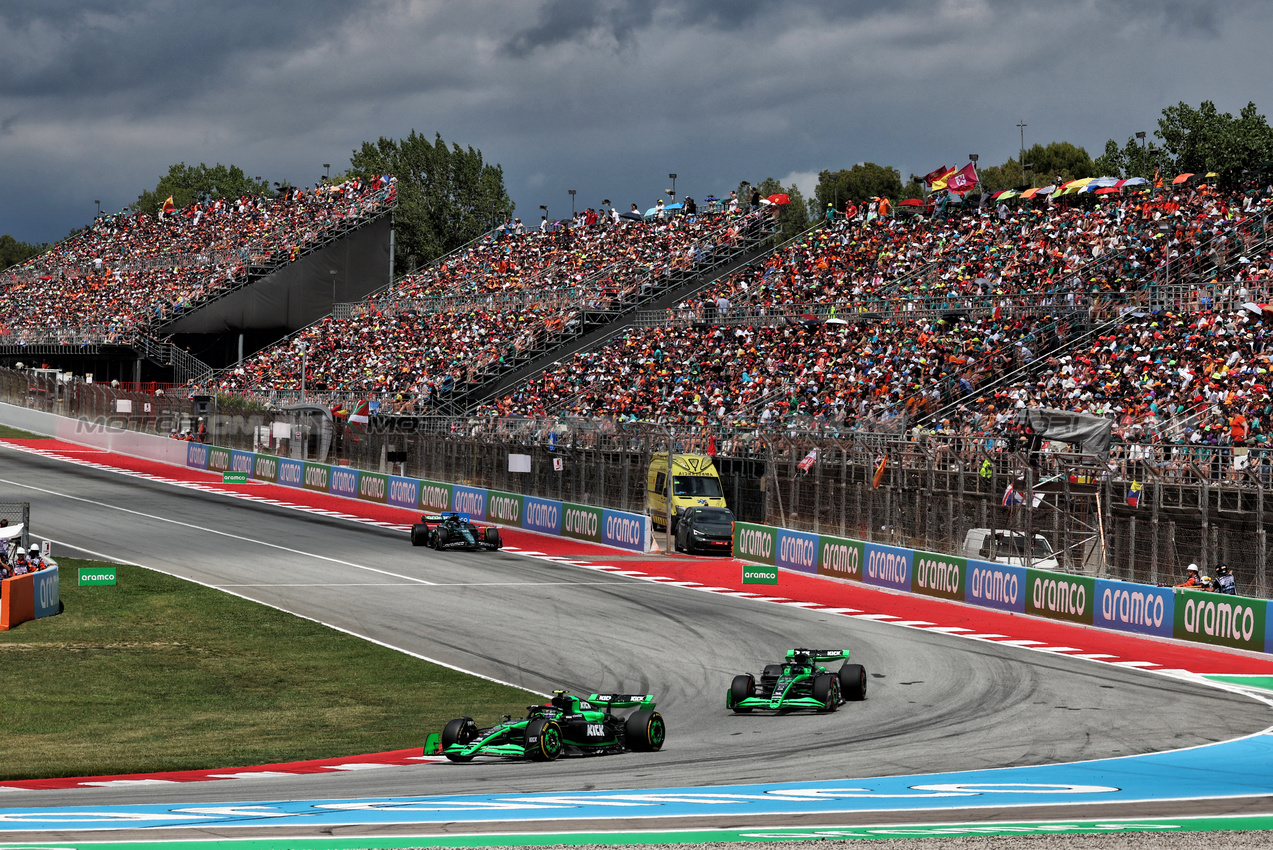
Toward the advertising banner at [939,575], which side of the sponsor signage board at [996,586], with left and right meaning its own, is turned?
right

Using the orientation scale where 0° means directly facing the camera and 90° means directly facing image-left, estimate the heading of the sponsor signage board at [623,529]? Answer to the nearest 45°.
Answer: approximately 45°

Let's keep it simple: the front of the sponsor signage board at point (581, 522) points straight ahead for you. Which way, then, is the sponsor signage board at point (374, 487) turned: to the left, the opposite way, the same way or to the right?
the same way

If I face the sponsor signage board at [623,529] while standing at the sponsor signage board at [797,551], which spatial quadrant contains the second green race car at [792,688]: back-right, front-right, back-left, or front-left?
back-left

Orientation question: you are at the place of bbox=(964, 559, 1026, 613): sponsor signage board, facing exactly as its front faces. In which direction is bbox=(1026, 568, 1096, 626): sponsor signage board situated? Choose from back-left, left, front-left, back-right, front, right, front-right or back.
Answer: left

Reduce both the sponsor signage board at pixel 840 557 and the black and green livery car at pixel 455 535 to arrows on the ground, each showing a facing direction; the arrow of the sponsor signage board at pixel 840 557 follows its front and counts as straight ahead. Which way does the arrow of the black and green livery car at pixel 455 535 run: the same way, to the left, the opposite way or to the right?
to the left

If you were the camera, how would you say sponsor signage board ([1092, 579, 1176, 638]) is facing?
facing the viewer and to the left of the viewer

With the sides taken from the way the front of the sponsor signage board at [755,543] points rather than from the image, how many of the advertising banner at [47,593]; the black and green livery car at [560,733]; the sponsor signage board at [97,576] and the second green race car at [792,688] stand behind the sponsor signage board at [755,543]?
0

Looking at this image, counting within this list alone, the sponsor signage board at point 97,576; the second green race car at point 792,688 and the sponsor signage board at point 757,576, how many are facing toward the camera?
3

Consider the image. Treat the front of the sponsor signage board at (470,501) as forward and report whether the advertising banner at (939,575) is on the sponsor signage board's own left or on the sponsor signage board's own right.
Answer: on the sponsor signage board's own left

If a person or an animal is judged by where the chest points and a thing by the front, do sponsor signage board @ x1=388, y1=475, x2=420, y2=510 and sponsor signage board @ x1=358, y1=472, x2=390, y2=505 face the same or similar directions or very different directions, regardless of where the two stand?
same or similar directions

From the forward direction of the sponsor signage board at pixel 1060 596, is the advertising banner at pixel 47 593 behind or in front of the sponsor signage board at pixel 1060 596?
in front

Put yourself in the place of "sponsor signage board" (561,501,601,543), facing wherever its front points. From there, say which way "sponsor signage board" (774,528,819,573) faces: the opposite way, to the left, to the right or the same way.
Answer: the same way

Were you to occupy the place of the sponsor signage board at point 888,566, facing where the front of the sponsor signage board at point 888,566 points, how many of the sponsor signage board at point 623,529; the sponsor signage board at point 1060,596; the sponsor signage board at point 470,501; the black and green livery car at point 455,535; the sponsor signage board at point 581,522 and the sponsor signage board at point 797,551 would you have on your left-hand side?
1

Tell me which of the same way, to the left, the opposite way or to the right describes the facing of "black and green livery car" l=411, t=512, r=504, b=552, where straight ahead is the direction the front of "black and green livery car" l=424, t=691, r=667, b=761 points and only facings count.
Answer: to the left

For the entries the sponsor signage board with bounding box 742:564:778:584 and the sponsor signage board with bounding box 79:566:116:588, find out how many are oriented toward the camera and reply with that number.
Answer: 2

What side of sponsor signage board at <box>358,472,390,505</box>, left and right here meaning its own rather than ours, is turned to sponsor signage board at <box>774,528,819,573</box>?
left

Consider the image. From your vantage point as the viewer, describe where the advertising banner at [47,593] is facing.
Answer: facing the viewer and to the right of the viewer

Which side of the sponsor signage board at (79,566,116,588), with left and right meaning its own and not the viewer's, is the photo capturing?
front
